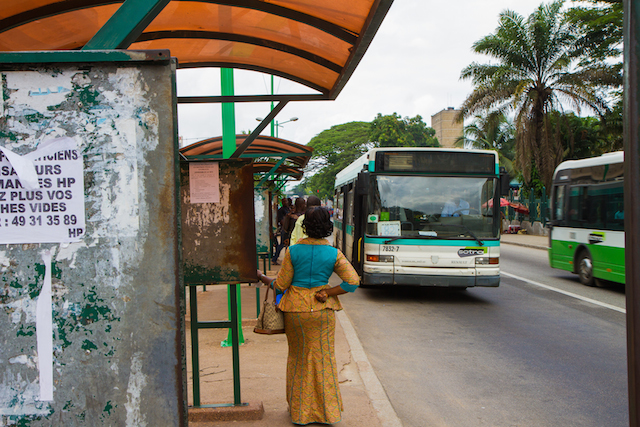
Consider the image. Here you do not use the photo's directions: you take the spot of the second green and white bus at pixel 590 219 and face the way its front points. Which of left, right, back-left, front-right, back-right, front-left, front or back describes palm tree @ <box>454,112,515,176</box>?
front-right

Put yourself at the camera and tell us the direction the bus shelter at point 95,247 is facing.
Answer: facing to the right of the viewer

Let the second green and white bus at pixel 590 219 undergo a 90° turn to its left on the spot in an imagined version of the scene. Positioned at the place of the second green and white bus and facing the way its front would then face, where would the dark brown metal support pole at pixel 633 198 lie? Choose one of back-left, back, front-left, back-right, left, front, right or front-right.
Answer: front-left

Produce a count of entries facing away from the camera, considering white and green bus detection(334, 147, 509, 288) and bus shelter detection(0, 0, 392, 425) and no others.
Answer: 0

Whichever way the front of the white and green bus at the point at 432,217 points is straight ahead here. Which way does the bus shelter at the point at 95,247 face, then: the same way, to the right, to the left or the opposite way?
to the left

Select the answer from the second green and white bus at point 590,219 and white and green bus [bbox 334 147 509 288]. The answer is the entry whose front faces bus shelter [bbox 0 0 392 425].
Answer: the white and green bus

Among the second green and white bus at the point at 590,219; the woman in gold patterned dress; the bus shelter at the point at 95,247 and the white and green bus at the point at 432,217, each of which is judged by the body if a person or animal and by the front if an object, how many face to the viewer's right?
1

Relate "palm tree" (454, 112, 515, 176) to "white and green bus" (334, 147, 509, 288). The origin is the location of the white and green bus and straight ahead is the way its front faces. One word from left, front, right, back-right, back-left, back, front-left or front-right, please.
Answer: back

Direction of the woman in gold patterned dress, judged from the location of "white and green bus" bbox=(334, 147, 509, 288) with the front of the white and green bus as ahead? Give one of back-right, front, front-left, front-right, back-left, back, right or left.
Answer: front

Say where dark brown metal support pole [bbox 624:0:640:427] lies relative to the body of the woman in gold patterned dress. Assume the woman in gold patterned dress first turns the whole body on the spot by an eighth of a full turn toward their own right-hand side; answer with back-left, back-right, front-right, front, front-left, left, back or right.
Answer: right

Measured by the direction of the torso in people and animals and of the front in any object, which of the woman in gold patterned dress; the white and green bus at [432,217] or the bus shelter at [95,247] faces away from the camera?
the woman in gold patterned dress

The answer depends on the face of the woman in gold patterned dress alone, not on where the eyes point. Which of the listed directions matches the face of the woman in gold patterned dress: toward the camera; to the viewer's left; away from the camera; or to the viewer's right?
away from the camera

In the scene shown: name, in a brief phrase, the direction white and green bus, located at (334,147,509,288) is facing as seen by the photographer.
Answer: facing the viewer

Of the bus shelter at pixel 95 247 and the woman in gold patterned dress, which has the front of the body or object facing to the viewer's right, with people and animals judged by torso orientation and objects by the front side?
the bus shelter

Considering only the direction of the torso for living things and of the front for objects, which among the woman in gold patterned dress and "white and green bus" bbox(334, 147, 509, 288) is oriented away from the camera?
the woman in gold patterned dress

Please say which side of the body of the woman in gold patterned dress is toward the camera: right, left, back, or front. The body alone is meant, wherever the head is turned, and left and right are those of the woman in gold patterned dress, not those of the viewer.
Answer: back

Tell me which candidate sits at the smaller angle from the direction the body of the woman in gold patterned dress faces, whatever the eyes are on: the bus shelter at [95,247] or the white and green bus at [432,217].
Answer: the white and green bus

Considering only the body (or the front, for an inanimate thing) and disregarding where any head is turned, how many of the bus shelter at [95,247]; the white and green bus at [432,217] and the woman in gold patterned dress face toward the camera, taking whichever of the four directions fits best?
1
